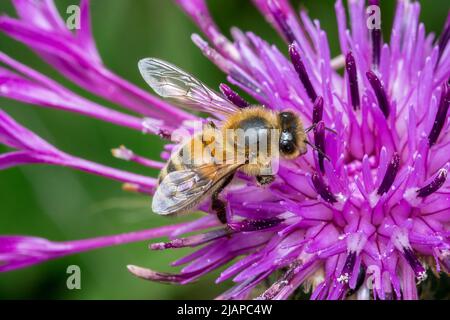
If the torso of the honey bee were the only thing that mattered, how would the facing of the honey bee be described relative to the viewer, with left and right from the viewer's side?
facing to the right of the viewer
